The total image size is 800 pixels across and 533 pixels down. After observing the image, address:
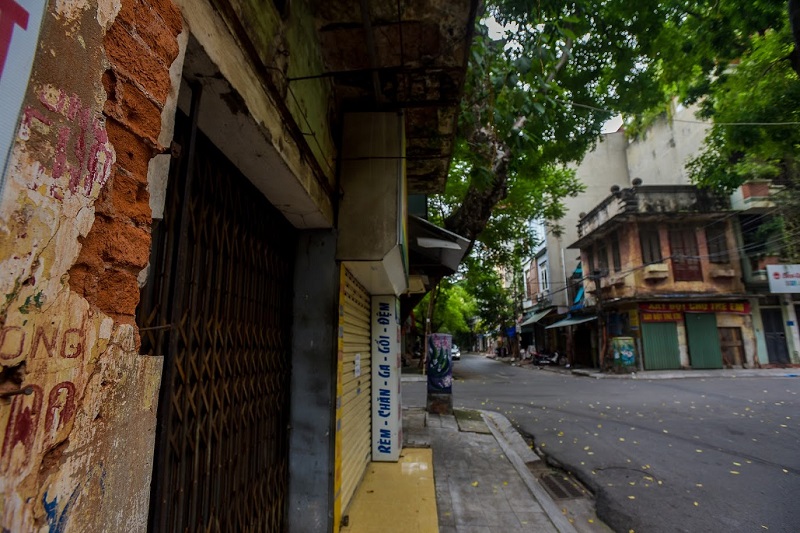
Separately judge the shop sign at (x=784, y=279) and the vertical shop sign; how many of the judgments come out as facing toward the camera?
2

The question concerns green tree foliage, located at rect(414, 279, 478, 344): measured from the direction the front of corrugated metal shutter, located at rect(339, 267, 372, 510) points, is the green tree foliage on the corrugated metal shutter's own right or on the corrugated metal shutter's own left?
on the corrugated metal shutter's own left

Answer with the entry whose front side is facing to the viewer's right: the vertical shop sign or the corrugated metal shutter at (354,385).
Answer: the corrugated metal shutter

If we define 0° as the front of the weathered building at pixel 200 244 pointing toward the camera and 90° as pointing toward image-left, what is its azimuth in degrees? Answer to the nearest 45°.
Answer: approximately 315°

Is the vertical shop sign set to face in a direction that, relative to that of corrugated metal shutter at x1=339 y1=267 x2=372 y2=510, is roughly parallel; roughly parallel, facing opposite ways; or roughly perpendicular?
roughly perpendicular

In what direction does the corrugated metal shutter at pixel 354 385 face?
to the viewer's right

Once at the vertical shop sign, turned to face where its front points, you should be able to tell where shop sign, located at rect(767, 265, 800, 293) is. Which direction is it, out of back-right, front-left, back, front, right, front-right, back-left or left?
back-left

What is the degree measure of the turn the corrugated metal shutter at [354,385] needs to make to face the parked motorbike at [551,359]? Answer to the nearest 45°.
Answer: approximately 45° to its left

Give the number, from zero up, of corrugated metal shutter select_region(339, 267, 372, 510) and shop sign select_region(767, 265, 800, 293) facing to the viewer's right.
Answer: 1
